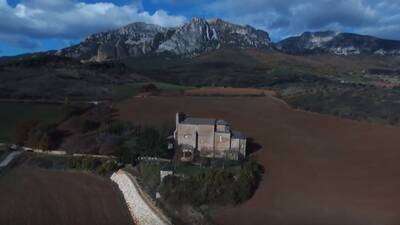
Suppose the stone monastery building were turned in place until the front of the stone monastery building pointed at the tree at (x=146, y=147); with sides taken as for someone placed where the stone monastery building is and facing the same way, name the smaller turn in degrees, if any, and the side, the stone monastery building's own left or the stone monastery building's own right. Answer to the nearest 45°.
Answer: approximately 90° to the stone monastery building's own right
